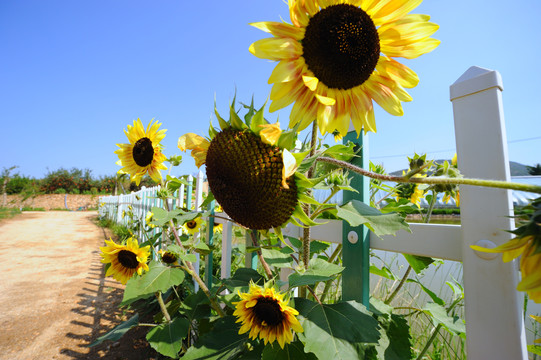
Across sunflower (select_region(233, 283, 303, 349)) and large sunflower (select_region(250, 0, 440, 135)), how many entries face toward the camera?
2

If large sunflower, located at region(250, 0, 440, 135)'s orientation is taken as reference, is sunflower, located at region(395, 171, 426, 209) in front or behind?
behind

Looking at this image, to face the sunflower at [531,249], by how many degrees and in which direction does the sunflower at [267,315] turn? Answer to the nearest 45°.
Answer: approximately 45° to its left

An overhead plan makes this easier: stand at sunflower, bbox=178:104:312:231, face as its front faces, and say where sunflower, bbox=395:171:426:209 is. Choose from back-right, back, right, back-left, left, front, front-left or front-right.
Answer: back

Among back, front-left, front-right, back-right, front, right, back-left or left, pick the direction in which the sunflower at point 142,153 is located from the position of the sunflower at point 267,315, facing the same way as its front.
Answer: back-right

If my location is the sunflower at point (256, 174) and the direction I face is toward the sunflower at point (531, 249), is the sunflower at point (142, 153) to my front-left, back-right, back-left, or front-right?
back-left

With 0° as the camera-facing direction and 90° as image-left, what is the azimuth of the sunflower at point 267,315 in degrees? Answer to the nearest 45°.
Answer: approximately 0°
